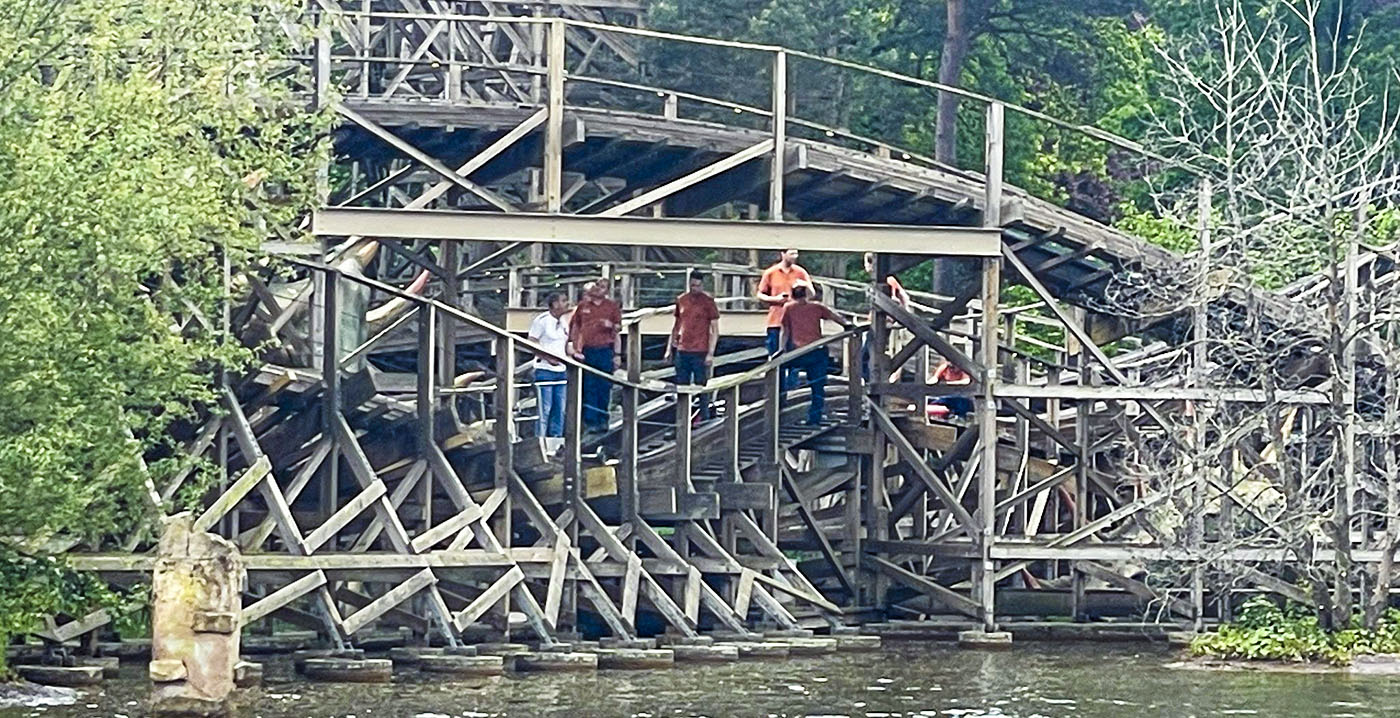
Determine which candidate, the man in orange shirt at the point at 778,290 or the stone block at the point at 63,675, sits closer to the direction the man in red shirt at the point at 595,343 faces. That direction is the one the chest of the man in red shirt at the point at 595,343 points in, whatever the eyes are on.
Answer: the stone block

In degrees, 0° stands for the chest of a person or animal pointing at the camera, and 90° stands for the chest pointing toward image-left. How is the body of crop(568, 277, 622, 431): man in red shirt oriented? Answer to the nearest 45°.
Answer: approximately 0°

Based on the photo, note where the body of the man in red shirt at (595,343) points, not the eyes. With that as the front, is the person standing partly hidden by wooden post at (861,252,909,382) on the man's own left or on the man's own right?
on the man's own left

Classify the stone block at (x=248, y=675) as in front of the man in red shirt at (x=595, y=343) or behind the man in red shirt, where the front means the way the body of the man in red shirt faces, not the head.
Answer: in front

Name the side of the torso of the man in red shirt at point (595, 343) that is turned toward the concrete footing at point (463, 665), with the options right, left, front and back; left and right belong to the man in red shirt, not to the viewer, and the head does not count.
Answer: front

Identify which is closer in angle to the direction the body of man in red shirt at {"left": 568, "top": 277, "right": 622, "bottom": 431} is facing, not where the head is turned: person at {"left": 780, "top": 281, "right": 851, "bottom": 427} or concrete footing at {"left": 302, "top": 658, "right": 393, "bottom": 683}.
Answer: the concrete footing
